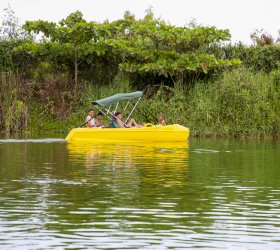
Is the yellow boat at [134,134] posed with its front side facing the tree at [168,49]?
no

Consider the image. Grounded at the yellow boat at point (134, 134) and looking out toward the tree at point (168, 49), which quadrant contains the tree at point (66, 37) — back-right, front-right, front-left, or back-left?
front-left

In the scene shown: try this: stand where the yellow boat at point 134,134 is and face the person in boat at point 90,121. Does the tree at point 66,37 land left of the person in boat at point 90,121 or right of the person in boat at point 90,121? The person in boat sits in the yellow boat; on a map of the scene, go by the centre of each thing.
right

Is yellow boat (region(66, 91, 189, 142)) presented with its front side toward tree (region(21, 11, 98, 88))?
no

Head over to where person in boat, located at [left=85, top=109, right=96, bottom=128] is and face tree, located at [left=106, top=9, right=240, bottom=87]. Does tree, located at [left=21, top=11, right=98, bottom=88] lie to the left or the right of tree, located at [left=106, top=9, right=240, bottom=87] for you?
left
